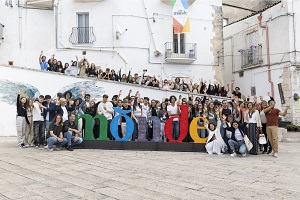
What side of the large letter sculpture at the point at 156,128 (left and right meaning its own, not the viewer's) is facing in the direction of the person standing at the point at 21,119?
right

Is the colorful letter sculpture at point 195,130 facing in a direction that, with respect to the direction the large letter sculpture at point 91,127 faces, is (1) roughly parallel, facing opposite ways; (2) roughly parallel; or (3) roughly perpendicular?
roughly parallel

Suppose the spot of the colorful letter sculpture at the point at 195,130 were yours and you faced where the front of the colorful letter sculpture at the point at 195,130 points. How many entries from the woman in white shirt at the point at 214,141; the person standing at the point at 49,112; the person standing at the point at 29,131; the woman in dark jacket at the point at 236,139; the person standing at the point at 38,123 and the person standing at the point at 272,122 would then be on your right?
3

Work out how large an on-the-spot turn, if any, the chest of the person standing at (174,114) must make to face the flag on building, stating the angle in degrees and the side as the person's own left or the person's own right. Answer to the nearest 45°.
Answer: approximately 180°

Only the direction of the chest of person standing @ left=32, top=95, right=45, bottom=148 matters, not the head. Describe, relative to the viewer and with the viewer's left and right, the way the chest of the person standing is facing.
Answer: facing the viewer and to the right of the viewer

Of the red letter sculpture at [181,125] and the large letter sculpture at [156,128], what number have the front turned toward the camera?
2

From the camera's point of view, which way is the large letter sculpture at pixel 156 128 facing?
toward the camera

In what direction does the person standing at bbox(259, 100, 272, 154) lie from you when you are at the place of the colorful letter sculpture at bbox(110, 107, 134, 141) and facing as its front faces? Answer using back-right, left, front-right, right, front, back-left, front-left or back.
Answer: left

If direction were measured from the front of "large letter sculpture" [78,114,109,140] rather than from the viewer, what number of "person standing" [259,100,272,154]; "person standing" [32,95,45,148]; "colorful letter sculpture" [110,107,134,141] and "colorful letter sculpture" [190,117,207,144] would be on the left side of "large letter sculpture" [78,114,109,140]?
3

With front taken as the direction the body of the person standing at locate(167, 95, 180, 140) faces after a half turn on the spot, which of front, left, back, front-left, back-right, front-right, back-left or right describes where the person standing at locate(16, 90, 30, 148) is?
left

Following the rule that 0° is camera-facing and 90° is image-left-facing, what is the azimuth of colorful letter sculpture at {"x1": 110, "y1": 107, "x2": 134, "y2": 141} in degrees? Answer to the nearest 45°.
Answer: approximately 0°

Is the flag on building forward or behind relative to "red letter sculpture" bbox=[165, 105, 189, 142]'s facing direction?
behind

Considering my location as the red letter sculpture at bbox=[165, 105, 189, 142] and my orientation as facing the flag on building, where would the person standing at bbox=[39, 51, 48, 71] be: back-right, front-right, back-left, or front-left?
front-left

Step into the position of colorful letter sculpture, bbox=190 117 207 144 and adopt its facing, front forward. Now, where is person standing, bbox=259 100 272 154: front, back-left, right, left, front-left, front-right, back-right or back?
left

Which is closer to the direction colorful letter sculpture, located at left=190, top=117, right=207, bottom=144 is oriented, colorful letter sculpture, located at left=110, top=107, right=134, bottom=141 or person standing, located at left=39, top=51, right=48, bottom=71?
the colorful letter sculpture

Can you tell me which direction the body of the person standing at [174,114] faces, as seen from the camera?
toward the camera
